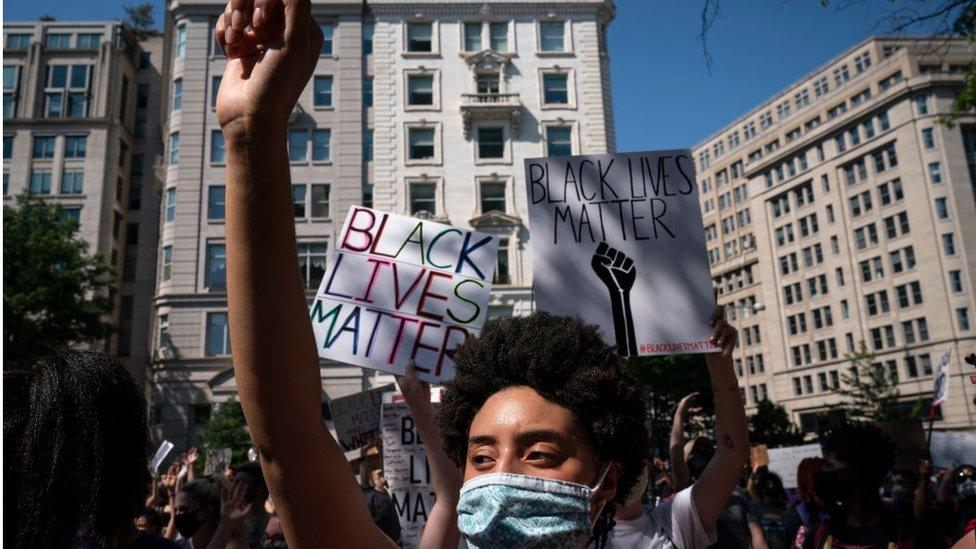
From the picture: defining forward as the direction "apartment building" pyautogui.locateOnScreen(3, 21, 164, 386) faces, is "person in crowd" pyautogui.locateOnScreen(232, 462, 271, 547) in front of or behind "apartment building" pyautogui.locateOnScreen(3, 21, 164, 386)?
in front

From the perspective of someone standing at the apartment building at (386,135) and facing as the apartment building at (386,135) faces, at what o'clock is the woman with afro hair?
The woman with afro hair is roughly at 12 o'clock from the apartment building.

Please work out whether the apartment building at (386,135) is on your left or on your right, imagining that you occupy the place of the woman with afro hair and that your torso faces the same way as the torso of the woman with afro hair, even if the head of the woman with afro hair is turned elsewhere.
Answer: on your right

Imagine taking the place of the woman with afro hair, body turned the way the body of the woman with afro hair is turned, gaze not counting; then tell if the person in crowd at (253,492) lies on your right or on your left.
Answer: on your right

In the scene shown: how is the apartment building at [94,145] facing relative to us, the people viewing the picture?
facing the viewer

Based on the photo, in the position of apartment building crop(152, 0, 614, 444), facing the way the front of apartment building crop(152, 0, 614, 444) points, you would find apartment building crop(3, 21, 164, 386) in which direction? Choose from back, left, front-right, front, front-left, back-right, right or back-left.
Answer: back-right

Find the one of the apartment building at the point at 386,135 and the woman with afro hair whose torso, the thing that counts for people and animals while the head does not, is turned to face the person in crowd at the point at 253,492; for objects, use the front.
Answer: the apartment building

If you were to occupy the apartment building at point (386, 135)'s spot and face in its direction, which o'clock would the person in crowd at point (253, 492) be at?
The person in crowd is roughly at 12 o'clock from the apartment building.

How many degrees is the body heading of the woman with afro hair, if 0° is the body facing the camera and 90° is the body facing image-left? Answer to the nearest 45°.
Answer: approximately 45°

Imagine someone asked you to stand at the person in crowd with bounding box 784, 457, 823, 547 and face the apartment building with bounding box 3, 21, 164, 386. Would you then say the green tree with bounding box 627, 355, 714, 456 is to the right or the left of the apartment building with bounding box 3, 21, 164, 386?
right

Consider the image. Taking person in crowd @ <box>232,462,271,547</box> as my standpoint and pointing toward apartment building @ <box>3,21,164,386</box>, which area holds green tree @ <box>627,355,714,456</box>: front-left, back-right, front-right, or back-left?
front-right
